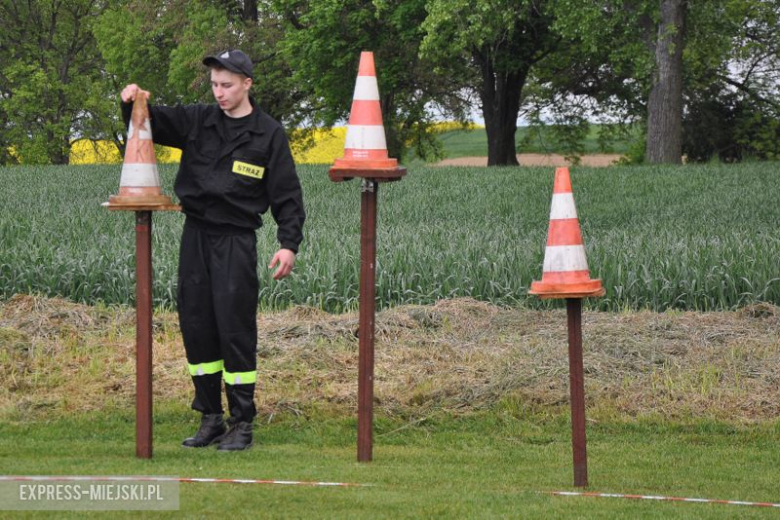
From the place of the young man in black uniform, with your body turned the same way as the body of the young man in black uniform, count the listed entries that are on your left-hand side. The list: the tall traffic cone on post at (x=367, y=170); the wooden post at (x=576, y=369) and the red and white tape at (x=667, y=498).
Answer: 3

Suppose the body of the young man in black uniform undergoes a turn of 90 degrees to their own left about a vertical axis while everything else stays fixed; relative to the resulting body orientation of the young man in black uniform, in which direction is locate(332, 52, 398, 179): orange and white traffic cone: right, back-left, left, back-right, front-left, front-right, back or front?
front

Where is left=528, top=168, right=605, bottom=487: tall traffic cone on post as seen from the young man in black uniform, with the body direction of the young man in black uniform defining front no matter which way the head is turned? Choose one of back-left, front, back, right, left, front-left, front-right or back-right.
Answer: left

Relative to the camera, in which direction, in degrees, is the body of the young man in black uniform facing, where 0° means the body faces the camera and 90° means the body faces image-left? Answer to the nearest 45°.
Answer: approximately 45°

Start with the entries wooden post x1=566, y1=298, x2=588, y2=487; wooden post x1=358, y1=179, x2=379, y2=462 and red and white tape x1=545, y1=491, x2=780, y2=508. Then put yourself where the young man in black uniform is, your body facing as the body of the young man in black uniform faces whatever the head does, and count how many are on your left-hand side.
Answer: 3

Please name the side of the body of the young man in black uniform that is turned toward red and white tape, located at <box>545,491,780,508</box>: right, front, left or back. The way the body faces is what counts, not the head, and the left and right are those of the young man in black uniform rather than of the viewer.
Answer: left

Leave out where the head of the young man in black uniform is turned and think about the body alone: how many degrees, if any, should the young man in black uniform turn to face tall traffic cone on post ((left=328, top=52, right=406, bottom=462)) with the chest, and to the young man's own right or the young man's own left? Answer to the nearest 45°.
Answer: approximately 90° to the young man's own left

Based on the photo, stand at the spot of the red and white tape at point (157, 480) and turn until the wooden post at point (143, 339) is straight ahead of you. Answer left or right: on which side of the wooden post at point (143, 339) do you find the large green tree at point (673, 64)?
right

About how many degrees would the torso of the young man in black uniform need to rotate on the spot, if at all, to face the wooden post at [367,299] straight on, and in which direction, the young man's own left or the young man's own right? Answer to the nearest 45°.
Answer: approximately 90° to the young man's own left

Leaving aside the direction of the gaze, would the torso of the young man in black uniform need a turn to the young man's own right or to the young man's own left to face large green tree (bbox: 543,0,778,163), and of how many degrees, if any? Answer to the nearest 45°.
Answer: approximately 180°
